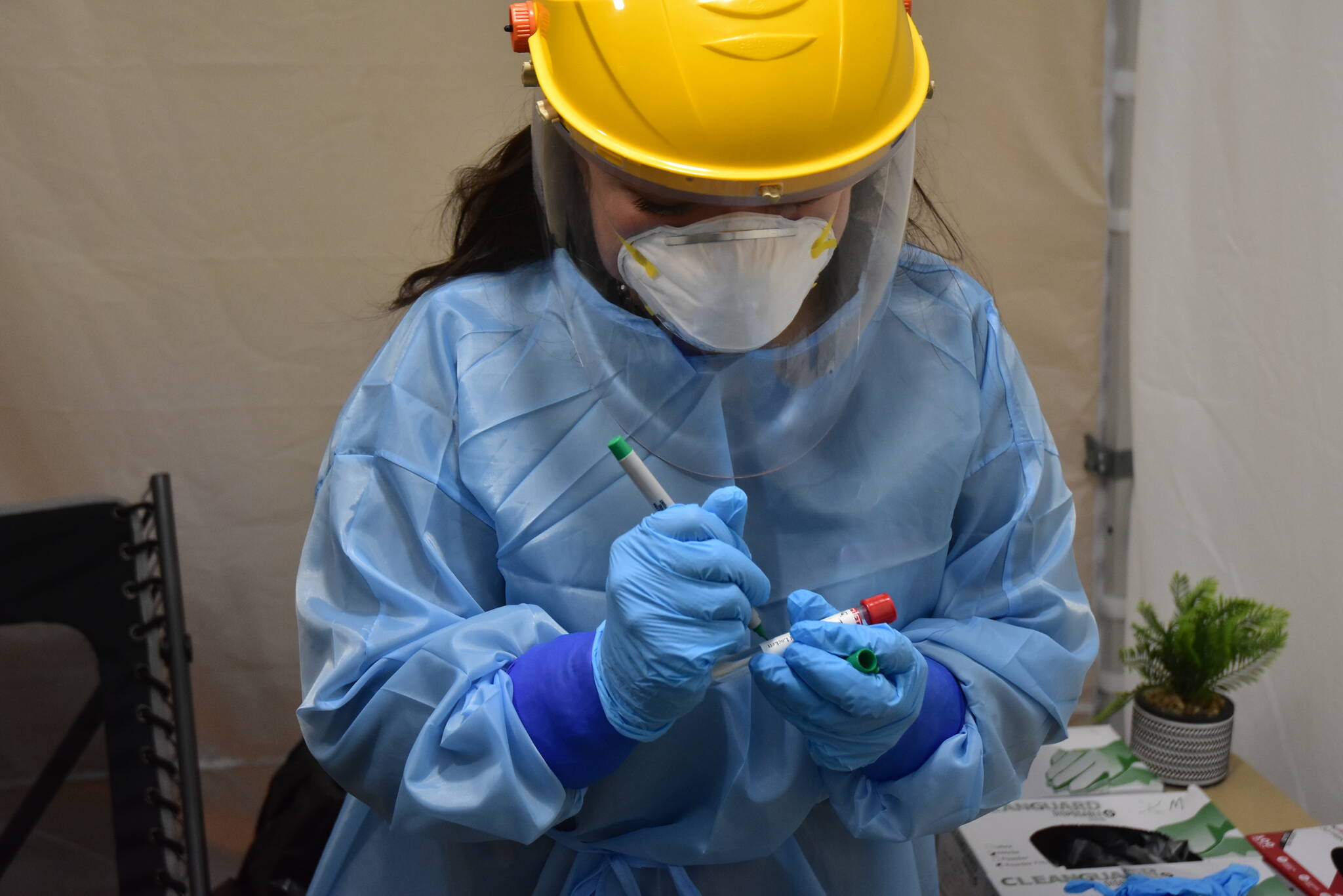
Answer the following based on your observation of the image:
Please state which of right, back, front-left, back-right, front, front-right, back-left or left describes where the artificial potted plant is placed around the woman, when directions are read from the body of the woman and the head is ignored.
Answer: back-left

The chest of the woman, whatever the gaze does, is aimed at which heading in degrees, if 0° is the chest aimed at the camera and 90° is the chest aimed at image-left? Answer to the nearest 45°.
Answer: approximately 0°

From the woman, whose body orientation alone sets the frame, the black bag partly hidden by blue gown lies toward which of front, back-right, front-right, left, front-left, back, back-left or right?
back-right
